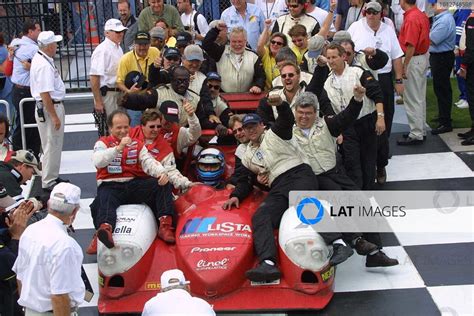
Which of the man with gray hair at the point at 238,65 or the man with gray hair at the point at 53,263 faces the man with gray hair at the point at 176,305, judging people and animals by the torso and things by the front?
the man with gray hair at the point at 238,65

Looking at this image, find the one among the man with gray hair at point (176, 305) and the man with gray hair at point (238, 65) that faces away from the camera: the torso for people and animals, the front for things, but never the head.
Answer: the man with gray hair at point (176, 305)

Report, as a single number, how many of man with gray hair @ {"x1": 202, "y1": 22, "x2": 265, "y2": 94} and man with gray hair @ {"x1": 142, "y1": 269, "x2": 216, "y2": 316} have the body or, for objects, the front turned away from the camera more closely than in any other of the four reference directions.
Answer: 1

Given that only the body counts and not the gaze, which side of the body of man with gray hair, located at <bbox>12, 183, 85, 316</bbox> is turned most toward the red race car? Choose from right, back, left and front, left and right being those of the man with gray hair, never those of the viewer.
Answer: front

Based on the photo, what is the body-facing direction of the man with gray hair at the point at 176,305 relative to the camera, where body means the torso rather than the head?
away from the camera

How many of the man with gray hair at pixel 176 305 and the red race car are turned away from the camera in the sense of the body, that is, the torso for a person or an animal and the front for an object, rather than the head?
1

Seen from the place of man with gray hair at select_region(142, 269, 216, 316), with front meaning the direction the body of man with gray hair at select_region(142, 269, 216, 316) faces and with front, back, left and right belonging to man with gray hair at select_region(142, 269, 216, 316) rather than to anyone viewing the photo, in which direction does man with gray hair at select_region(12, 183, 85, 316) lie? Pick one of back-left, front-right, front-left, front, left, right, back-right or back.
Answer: front-left

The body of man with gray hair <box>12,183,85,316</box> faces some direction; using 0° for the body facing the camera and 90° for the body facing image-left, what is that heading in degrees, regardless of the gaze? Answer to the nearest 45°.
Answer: approximately 225°

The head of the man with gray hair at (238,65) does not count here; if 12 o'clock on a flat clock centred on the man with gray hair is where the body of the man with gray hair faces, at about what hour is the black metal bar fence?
The black metal bar fence is roughly at 5 o'clock from the man with gray hair.

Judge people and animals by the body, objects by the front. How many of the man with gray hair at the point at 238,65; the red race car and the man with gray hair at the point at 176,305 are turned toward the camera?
2

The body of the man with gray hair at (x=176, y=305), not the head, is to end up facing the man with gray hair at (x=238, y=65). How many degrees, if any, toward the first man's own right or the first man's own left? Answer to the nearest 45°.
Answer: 0° — they already face them

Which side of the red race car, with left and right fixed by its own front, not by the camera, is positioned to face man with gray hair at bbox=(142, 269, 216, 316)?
front
